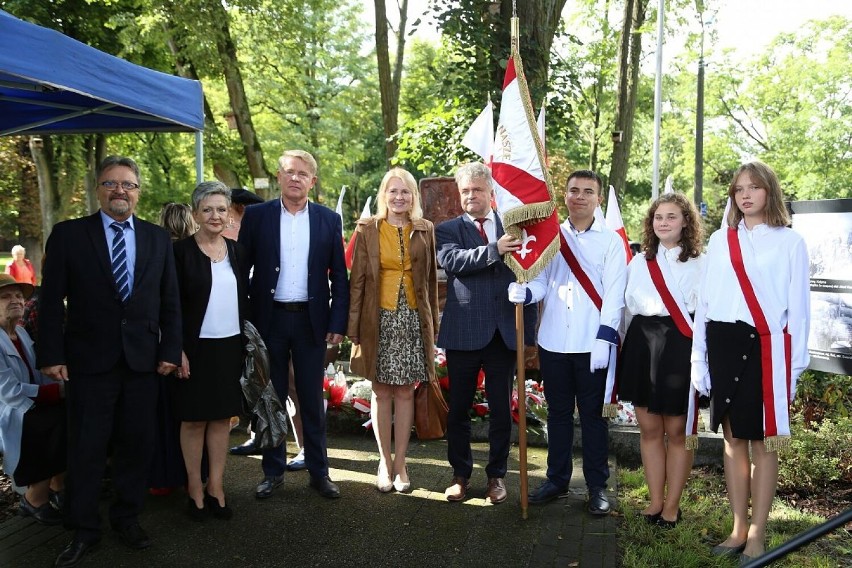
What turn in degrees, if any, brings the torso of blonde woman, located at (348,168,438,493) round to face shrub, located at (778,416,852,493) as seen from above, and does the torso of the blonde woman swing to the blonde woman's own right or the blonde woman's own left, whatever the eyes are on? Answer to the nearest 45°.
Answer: approximately 90° to the blonde woman's own left

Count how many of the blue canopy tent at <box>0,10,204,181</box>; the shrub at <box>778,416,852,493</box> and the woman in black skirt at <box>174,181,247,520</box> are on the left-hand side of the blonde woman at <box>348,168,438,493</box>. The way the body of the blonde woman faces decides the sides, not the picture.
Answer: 1

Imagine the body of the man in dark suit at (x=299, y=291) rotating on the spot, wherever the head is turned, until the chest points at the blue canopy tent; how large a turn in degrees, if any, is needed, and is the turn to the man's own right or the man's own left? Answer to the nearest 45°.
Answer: approximately 90° to the man's own right

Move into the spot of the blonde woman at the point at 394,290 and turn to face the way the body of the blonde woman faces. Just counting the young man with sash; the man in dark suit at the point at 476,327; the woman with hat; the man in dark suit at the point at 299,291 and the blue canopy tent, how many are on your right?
3

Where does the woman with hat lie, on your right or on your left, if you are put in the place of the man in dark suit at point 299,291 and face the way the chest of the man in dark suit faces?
on your right

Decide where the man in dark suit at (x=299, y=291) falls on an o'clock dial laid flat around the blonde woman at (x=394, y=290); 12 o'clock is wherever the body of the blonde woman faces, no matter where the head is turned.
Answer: The man in dark suit is roughly at 3 o'clock from the blonde woman.

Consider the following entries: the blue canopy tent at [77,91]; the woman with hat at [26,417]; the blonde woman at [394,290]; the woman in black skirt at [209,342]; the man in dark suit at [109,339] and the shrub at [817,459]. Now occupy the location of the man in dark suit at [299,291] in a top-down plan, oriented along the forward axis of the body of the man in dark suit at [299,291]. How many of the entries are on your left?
2

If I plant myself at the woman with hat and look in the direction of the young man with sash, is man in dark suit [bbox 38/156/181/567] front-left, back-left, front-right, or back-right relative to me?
front-right

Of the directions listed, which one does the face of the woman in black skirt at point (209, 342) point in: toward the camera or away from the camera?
toward the camera

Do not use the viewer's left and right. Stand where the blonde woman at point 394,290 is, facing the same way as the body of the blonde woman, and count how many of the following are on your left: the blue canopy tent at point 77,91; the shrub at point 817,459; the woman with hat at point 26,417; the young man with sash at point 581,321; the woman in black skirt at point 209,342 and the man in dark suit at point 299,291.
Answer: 2

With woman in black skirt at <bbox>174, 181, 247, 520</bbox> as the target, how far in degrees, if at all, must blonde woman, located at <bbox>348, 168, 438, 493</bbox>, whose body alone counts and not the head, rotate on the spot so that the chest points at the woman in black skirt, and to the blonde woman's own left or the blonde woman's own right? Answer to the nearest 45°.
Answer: approximately 90° to the blonde woman's own right

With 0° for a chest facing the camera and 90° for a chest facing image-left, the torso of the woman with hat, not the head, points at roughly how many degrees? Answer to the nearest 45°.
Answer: approximately 315°

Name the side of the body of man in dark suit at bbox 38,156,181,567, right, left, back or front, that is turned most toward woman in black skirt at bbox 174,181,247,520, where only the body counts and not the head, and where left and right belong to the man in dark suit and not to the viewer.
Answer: left

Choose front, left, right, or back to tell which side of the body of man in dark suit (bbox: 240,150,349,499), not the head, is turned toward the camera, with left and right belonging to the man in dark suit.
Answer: front

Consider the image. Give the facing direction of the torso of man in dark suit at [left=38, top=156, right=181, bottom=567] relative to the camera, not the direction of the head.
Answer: toward the camera
